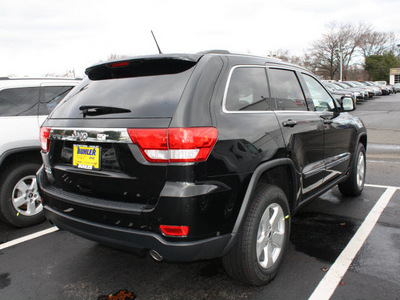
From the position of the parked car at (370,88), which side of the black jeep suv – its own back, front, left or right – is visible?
front

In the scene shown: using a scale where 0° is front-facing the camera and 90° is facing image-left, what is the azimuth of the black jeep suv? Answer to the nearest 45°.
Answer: approximately 225°

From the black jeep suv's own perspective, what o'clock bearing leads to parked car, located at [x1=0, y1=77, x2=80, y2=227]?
The parked car is roughly at 9 o'clock from the black jeep suv.
